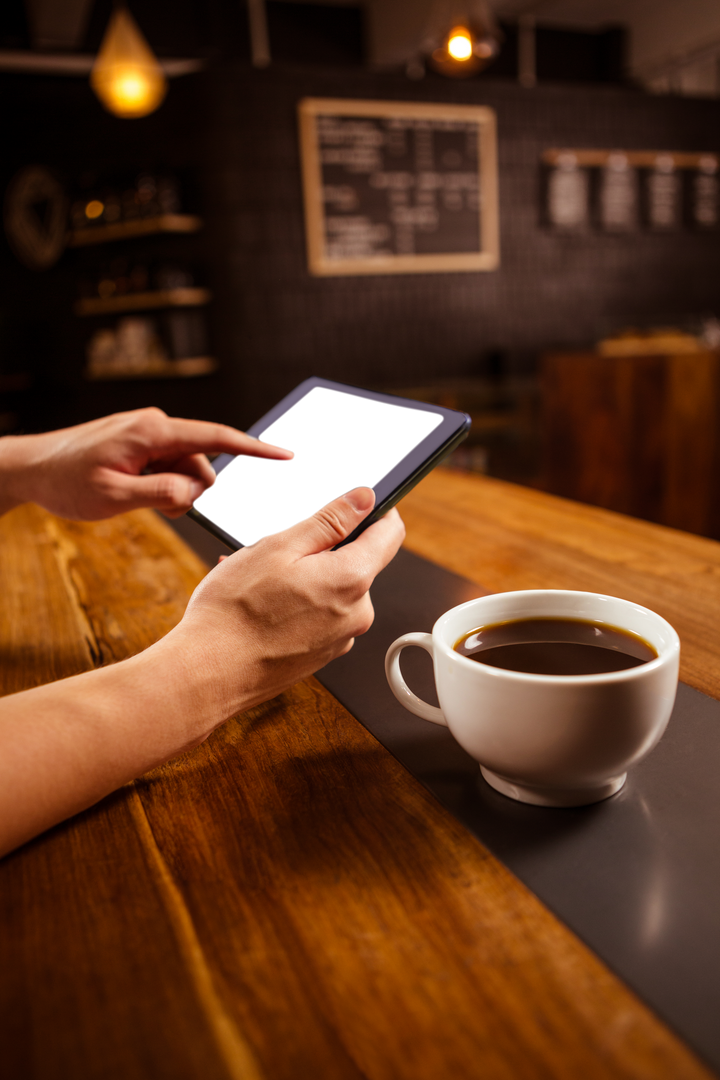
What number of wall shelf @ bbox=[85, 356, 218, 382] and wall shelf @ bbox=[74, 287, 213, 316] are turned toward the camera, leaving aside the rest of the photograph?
2

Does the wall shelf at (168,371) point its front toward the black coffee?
yes

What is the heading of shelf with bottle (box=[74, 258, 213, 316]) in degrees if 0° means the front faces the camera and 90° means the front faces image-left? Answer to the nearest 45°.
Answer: approximately 0°
